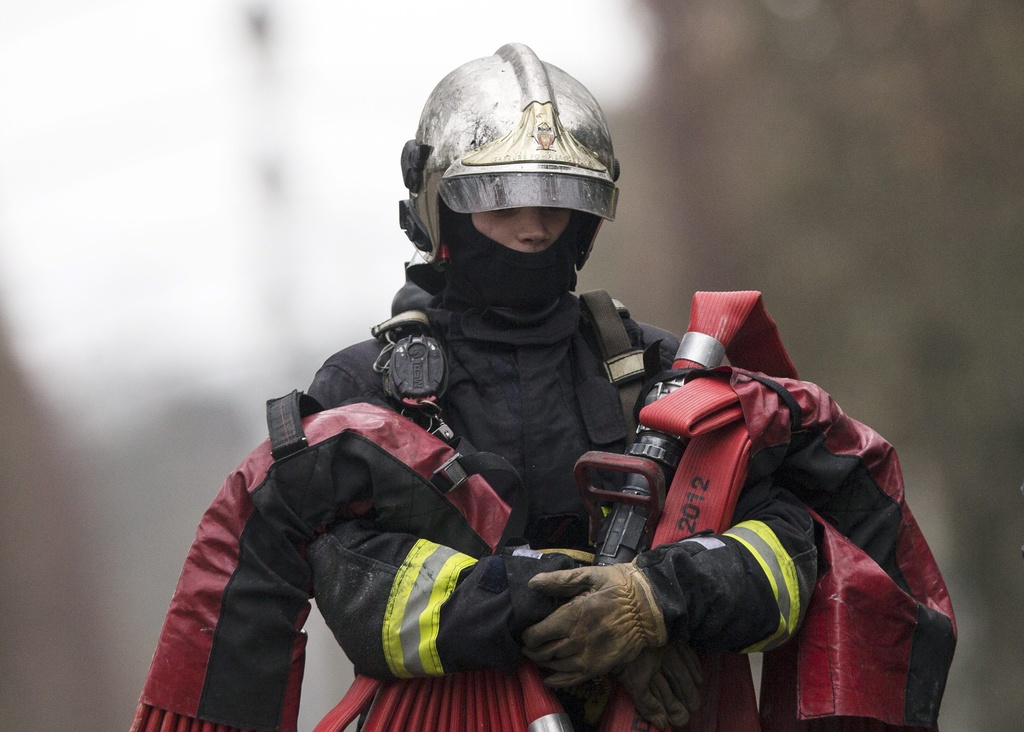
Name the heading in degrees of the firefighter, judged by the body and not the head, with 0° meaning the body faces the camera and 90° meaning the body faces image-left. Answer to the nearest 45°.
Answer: approximately 0°
